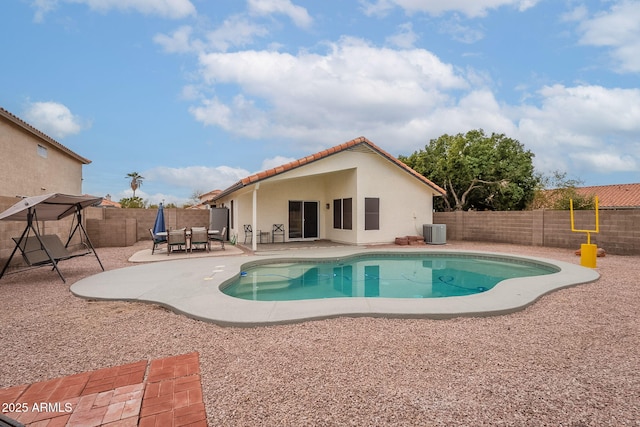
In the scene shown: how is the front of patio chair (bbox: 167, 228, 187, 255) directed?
away from the camera

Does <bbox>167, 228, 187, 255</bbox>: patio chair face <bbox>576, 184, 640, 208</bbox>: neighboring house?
no

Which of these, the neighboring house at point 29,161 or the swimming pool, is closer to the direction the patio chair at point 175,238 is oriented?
the neighboring house

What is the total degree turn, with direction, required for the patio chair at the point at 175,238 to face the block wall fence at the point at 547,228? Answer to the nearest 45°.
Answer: approximately 90° to its right

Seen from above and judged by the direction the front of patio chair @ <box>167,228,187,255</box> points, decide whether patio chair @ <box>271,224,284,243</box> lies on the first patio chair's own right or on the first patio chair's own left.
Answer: on the first patio chair's own right

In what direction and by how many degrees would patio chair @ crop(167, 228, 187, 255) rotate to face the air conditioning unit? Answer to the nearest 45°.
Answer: approximately 90° to its right

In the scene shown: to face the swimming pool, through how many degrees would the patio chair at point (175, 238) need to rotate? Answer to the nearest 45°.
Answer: approximately 135° to its right

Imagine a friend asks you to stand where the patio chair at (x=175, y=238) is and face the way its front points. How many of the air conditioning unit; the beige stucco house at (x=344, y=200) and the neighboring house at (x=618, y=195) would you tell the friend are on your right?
3

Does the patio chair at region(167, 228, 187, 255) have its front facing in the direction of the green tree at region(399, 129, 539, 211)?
no

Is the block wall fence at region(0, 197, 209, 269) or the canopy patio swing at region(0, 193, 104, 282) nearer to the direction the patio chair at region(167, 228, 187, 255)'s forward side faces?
the block wall fence

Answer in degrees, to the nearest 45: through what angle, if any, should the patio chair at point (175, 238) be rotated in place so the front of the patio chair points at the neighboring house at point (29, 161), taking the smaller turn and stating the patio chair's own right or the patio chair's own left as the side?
approximately 45° to the patio chair's own left

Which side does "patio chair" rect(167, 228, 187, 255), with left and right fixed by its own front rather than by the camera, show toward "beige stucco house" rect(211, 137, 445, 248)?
right

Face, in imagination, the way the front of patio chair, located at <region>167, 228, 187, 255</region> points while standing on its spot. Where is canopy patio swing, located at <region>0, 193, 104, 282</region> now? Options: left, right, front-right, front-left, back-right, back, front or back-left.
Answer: back-left

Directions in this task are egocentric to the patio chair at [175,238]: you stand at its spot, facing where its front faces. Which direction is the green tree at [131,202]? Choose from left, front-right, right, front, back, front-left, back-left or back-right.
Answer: front
